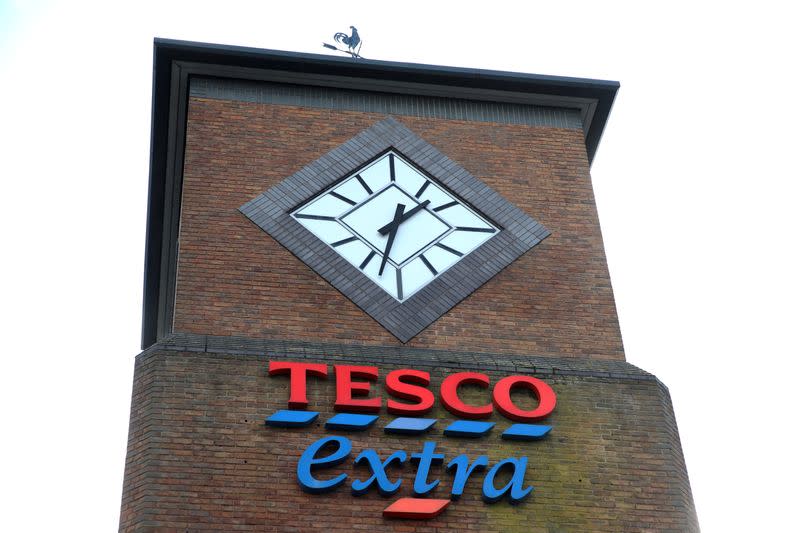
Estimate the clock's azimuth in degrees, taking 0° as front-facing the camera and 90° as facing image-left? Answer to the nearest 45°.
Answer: approximately 0°
